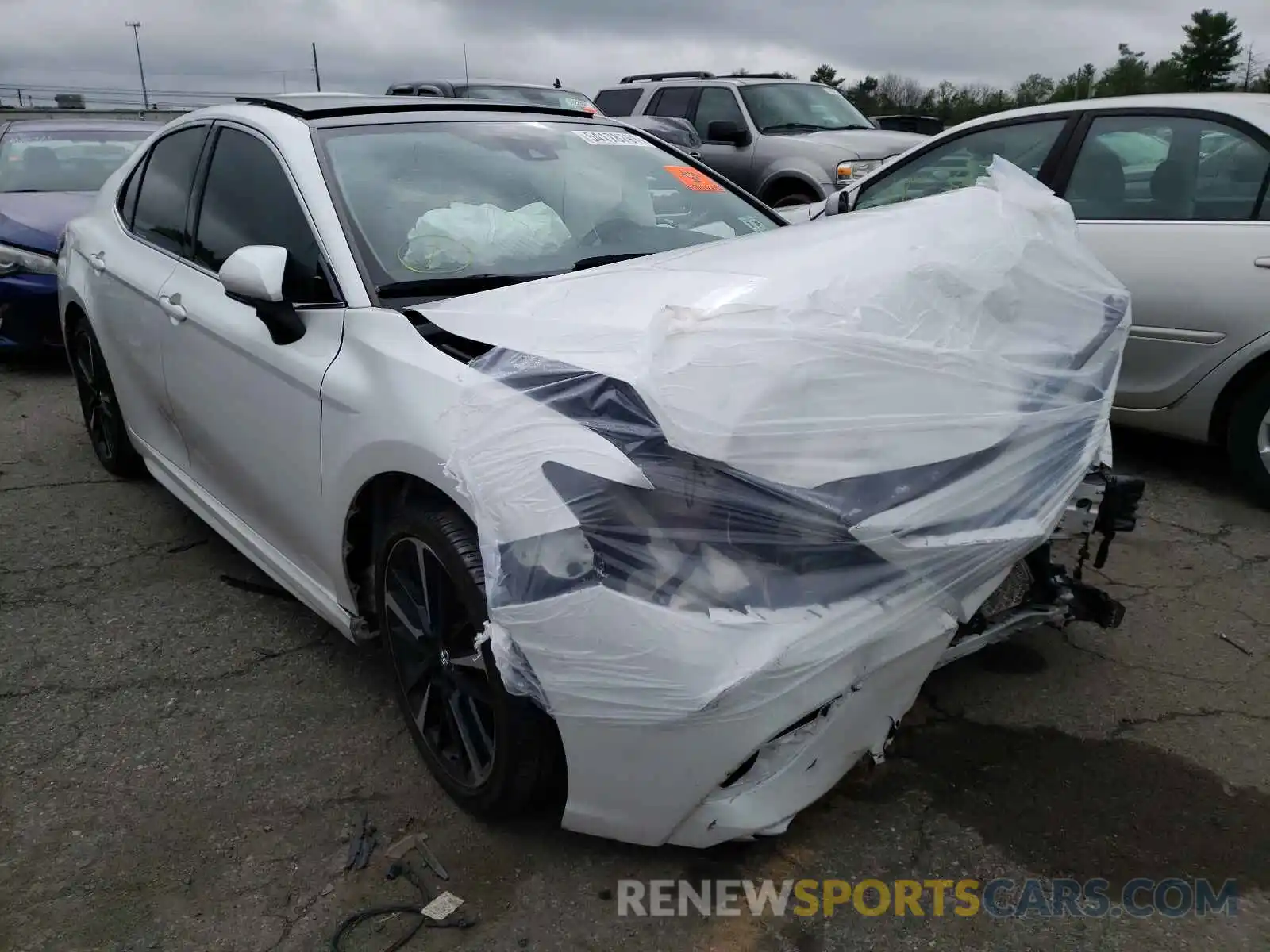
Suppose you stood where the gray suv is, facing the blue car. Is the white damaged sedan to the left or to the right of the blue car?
left

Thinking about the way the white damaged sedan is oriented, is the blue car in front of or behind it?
behind

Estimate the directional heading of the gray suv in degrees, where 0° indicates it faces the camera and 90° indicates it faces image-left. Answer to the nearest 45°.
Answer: approximately 315°

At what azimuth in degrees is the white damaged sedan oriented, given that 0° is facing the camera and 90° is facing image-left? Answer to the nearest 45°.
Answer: approximately 315°

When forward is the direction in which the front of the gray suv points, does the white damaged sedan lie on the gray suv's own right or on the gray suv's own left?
on the gray suv's own right

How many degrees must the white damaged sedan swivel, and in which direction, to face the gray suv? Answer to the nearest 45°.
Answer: approximately 135° to its left

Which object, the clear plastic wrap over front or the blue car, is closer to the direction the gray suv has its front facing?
the clear plastic wrap over front
